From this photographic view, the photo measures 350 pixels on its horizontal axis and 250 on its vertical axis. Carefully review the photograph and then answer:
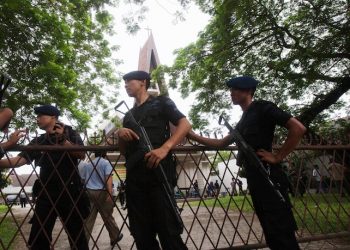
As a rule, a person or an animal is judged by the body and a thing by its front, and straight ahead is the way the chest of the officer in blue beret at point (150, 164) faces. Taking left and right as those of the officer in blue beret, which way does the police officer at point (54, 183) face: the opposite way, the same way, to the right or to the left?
the same way

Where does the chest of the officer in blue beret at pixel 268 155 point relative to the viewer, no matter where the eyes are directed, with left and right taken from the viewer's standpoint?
facing the viewer and to the left of the viewer

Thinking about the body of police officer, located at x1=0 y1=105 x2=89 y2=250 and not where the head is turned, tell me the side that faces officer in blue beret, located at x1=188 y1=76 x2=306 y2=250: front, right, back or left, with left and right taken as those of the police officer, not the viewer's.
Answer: left

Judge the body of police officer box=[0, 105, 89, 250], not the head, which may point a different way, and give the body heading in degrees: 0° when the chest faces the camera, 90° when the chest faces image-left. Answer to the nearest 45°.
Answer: approximately 45°

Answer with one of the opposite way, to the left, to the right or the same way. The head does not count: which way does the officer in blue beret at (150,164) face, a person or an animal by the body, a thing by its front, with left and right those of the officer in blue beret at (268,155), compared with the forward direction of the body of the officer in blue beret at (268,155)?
the same way

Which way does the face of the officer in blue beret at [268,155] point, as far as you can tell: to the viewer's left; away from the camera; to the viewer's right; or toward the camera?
to the viewer's left

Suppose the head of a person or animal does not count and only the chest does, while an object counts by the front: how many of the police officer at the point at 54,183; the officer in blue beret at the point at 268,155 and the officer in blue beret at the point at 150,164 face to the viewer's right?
0

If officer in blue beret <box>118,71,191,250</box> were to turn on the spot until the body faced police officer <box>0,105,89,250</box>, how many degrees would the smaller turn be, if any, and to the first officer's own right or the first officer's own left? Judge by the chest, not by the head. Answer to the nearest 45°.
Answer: approximately 90° to the first officer's own right

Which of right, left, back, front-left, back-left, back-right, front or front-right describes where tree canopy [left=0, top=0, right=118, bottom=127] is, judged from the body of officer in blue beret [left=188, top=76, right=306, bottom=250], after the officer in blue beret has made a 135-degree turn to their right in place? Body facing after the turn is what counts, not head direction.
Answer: front-left

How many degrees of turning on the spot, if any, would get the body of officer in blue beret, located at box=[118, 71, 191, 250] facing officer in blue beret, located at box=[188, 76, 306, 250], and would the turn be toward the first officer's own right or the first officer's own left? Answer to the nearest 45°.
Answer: approximately 135° to the first officer's own left

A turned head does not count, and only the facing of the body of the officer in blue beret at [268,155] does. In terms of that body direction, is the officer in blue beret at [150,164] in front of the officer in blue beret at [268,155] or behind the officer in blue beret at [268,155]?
in front

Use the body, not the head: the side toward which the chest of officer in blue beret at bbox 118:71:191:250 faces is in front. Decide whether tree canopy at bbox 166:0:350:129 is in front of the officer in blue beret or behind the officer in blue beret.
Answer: behind

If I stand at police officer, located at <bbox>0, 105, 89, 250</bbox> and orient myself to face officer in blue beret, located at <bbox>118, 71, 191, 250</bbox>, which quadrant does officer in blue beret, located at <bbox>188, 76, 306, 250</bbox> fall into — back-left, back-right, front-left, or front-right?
front-left

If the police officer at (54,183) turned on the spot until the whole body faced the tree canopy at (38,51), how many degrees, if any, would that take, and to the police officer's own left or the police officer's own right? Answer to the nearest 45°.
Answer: approximately 135° to the police officer's own right

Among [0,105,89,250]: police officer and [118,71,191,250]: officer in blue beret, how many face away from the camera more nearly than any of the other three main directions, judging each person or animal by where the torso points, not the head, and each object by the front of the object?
0
